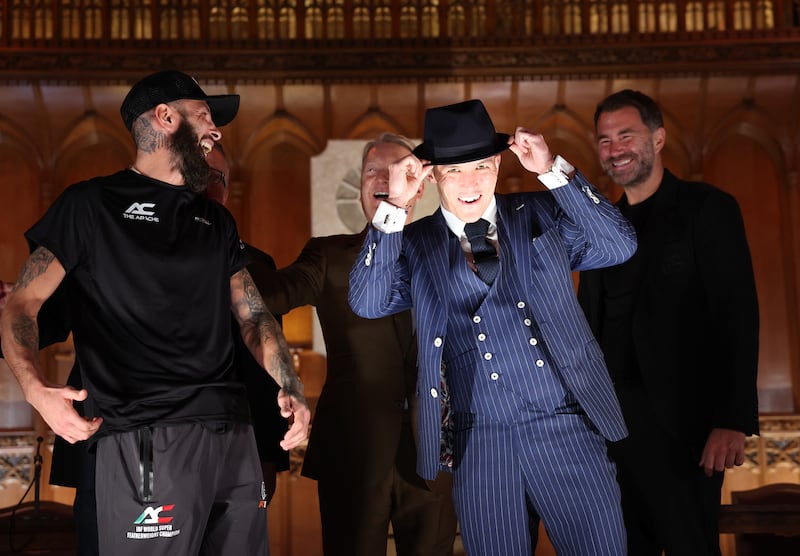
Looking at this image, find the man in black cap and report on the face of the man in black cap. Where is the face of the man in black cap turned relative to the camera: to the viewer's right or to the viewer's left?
to the viewer's right

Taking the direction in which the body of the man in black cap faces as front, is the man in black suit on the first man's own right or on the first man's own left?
on the first man's own left

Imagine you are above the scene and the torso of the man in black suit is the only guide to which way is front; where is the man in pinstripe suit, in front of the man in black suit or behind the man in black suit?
in front

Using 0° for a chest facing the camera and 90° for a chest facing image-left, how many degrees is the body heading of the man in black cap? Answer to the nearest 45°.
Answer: approximately 315°

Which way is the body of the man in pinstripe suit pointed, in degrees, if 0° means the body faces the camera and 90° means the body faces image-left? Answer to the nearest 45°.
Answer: approximately 0°

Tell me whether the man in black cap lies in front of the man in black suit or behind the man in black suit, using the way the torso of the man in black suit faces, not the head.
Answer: in front

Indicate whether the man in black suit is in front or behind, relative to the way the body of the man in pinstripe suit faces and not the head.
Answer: behind

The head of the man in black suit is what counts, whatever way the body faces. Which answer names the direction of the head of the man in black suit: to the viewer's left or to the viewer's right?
to the viewer's left

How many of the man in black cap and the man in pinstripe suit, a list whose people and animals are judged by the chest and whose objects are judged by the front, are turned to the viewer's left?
0
